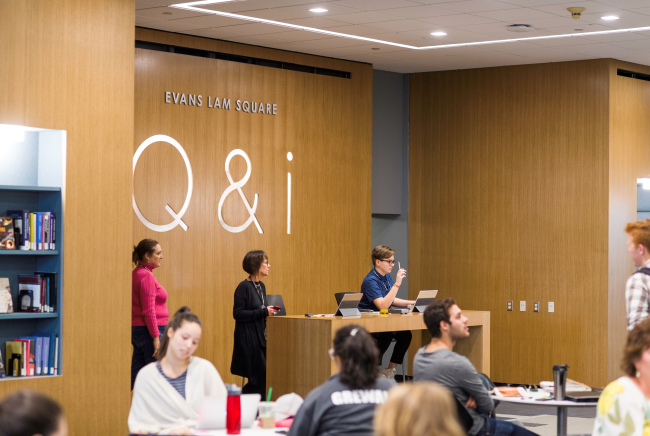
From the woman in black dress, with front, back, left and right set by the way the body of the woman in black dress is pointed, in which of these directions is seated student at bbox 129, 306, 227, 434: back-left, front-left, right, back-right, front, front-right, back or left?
right

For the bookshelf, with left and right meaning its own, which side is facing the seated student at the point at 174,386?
front

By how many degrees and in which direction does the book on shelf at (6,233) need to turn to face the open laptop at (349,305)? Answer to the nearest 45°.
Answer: approximately 90° to its left

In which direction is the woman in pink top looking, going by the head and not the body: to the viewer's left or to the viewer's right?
to the viewer's right

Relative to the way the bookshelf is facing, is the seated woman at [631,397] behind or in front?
in front

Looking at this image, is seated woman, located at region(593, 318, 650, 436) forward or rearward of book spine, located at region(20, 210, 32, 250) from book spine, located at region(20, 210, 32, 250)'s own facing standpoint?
forward

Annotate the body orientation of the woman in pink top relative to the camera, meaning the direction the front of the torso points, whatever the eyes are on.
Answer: to the viewer's right

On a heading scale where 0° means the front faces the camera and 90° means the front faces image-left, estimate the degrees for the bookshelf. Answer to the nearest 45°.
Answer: approximately 0°

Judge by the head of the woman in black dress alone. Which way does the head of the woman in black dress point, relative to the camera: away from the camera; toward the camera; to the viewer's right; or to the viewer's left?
to the viewer's right
